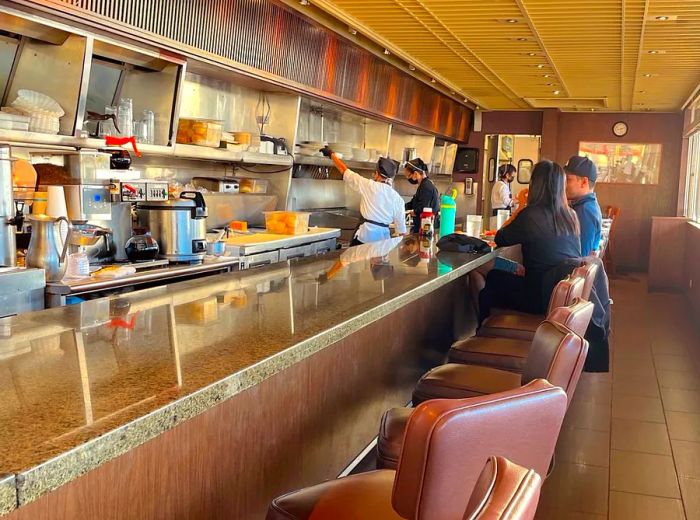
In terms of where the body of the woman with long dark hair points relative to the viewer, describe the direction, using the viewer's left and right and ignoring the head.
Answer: facing away from the viewer and to the left of the viewer

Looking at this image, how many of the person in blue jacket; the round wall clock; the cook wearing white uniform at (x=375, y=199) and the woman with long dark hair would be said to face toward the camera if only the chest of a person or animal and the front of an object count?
1

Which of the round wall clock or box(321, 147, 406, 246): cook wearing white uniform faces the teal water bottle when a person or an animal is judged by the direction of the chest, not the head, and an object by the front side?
the round wall clock

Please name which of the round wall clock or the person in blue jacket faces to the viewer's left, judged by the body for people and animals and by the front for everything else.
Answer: the person in blue jacket

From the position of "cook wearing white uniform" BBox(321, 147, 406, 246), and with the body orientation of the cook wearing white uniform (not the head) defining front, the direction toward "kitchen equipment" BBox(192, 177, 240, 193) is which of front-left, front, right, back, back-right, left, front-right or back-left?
left

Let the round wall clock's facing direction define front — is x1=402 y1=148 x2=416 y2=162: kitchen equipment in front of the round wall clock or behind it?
in front

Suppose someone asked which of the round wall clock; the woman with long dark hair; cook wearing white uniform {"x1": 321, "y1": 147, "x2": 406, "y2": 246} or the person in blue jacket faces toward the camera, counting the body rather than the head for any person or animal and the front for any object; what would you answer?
the round wall clock

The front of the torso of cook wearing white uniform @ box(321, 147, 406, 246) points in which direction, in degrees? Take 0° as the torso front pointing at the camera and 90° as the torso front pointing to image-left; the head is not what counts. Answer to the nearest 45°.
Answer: approximately 135°

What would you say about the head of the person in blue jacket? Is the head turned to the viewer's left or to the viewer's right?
to the viewer's left

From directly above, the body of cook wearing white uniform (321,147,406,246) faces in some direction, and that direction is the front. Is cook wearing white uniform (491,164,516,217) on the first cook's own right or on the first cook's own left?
on the first cook's own right

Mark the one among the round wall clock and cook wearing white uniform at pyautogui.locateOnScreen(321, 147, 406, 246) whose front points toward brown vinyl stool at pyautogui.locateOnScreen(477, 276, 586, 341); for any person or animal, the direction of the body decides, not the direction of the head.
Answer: the round wall clock

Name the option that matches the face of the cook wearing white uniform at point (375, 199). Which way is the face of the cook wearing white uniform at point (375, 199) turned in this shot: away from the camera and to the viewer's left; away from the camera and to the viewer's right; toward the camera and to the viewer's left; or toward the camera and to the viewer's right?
away from the camera and to the viewer's left

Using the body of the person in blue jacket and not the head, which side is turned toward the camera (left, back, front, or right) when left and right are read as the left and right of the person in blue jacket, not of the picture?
left

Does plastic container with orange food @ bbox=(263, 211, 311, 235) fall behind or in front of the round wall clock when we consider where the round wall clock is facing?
in front

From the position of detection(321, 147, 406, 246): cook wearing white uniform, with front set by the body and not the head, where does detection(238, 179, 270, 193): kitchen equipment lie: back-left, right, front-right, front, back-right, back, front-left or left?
left

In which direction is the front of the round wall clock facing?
toward the camera
